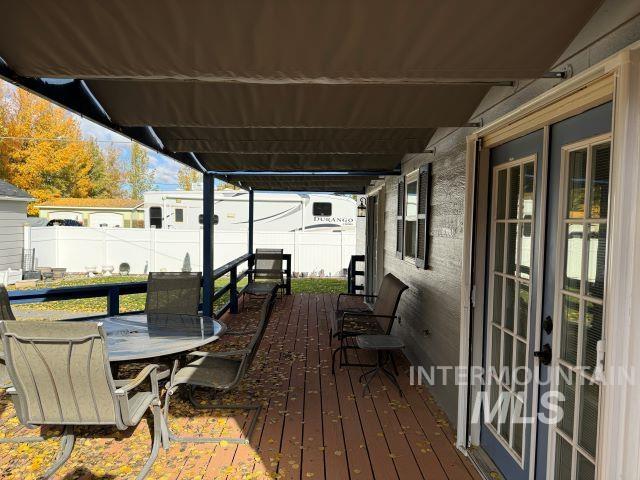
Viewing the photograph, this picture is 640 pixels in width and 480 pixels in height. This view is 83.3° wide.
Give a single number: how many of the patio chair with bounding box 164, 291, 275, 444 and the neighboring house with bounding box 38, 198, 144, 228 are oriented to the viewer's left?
1

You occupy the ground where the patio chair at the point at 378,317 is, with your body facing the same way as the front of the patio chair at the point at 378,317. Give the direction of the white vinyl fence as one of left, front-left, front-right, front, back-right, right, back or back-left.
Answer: right

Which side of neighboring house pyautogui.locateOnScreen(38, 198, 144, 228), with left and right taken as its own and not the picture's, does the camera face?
front

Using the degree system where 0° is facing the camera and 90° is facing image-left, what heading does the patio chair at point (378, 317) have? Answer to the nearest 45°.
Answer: approximately 45°

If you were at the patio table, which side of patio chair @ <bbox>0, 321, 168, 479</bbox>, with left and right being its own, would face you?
front

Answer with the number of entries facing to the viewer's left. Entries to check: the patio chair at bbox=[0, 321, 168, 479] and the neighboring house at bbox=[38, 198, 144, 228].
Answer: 0

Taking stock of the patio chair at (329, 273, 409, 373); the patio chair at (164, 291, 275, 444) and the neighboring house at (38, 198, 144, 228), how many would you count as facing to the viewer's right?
0

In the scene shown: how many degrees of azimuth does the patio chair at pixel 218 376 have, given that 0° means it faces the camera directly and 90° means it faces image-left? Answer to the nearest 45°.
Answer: approximately 90°

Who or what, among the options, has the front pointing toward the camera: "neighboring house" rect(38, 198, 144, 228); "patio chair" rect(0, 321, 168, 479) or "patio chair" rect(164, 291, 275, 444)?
the neighboring house

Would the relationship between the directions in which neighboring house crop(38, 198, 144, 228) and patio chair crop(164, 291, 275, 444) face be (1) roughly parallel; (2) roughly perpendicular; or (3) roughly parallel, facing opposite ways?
roughly perpendicular
